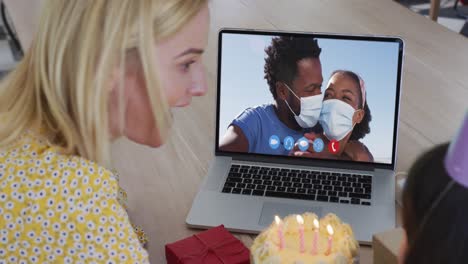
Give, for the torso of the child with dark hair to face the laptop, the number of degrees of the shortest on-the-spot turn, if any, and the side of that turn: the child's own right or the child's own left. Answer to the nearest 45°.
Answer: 0° — they already face it

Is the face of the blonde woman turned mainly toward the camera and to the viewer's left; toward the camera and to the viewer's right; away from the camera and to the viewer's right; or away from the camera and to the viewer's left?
away from the camera and to the viewer's right

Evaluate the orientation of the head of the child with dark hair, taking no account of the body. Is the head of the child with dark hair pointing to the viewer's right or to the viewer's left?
to the viewer's left

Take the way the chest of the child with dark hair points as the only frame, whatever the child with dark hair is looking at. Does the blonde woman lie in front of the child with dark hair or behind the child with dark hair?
in front

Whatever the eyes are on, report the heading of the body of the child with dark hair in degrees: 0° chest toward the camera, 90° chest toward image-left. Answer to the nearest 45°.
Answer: approximately 135°

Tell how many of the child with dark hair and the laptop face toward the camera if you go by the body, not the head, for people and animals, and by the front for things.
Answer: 1

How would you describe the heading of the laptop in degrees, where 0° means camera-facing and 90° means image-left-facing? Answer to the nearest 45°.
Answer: approximately 0°

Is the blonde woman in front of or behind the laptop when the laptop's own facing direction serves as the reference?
in front
